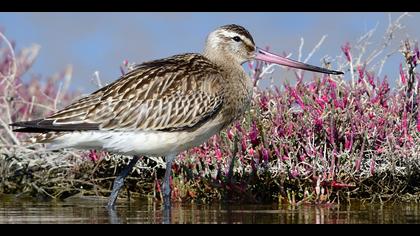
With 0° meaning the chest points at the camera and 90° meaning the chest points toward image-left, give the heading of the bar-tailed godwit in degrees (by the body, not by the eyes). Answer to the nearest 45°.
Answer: approximately 270°
